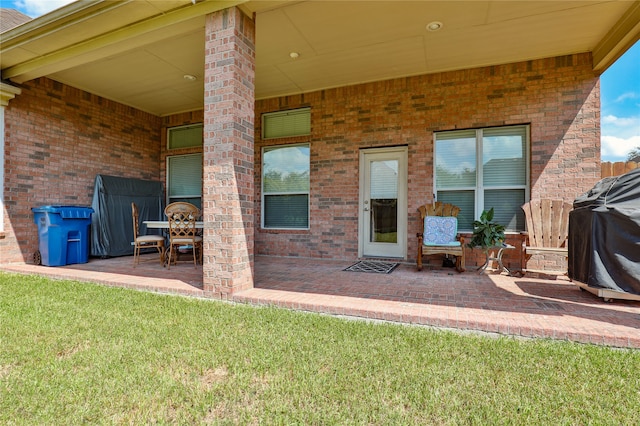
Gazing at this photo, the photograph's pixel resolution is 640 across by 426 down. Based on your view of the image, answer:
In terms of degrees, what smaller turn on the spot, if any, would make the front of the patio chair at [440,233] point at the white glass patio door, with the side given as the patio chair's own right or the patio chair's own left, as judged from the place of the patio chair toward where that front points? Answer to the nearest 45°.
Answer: approximately 135° to the patio chair's own right

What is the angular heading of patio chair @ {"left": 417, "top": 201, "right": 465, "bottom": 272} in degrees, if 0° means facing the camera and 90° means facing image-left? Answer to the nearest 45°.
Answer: approximately 0°

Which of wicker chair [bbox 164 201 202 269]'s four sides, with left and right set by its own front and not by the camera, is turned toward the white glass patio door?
right

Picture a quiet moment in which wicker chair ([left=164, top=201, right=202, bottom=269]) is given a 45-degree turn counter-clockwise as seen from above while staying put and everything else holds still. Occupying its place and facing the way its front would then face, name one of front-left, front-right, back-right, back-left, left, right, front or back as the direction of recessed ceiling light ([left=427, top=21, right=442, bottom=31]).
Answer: back

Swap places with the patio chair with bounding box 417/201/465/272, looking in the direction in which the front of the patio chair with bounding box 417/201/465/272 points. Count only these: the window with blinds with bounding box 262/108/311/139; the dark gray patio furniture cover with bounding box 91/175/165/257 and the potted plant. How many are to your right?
2

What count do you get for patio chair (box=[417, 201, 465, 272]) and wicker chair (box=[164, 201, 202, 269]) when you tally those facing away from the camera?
1

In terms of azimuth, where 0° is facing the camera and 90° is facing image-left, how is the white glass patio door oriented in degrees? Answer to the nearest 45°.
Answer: approximately 0°

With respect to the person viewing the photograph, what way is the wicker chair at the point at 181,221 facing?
facing away from the viewer

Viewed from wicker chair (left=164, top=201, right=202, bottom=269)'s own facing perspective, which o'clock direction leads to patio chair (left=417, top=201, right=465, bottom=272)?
The patio chair is roughly at 4 o'clock from the wicker chair.

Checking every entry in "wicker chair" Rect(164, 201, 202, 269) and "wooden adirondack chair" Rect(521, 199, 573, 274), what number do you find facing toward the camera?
1

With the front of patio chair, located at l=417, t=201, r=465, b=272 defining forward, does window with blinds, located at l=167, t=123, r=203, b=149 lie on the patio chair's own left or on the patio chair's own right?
on the patio chair's own right

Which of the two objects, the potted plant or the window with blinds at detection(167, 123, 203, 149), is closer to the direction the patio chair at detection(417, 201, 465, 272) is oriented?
the potted plant

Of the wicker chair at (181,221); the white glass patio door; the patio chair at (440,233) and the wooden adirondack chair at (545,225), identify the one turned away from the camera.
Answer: the wicker chair

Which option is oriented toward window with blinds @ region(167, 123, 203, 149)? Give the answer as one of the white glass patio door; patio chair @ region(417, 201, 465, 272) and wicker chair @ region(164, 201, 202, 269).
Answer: the wicker chair
